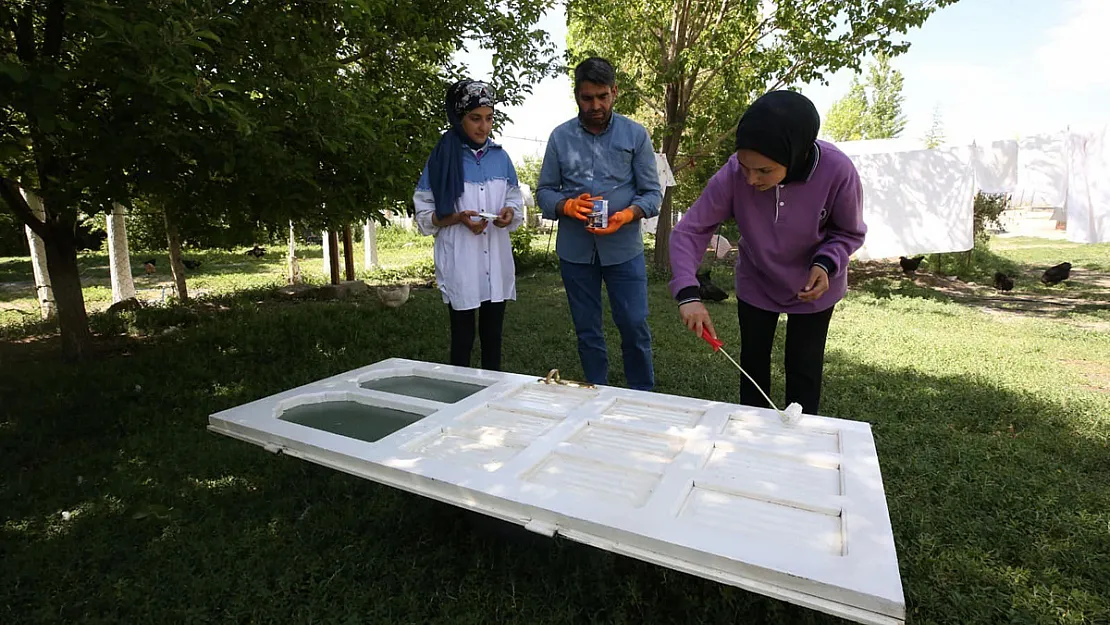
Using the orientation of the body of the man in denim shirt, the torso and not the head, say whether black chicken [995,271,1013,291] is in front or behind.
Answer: behind

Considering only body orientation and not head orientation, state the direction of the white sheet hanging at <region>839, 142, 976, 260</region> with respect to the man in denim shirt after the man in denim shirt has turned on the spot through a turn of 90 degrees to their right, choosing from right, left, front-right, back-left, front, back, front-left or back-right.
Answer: back-right

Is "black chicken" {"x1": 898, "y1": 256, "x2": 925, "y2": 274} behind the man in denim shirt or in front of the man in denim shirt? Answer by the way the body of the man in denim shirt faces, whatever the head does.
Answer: behind

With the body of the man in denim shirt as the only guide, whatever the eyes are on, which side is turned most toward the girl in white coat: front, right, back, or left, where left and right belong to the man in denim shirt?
right

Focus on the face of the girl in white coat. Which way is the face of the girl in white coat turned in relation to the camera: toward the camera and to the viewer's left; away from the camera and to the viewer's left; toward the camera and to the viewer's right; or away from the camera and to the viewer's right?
toward the camera and to the viewer's right

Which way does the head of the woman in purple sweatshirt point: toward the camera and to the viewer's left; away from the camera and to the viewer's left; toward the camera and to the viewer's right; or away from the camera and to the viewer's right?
toward the camera and to the viewer's left

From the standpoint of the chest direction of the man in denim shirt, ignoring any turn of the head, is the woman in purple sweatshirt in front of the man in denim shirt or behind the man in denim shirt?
in front

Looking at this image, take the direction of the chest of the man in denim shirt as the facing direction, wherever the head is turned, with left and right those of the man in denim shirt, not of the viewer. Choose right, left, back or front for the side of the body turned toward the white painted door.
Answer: front

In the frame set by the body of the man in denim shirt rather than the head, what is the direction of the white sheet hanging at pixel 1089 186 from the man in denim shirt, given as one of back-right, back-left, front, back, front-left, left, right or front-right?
back-left

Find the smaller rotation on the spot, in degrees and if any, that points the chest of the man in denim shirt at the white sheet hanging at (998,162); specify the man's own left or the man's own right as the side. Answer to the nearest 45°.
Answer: approximately 135° to the man's own left

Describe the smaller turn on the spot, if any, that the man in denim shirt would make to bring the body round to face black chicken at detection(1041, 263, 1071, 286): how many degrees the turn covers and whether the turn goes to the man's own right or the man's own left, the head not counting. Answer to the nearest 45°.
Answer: approximately 135° to the man's own left

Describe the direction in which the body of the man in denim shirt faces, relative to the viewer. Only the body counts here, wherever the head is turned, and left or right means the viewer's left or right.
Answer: facing the viewer
